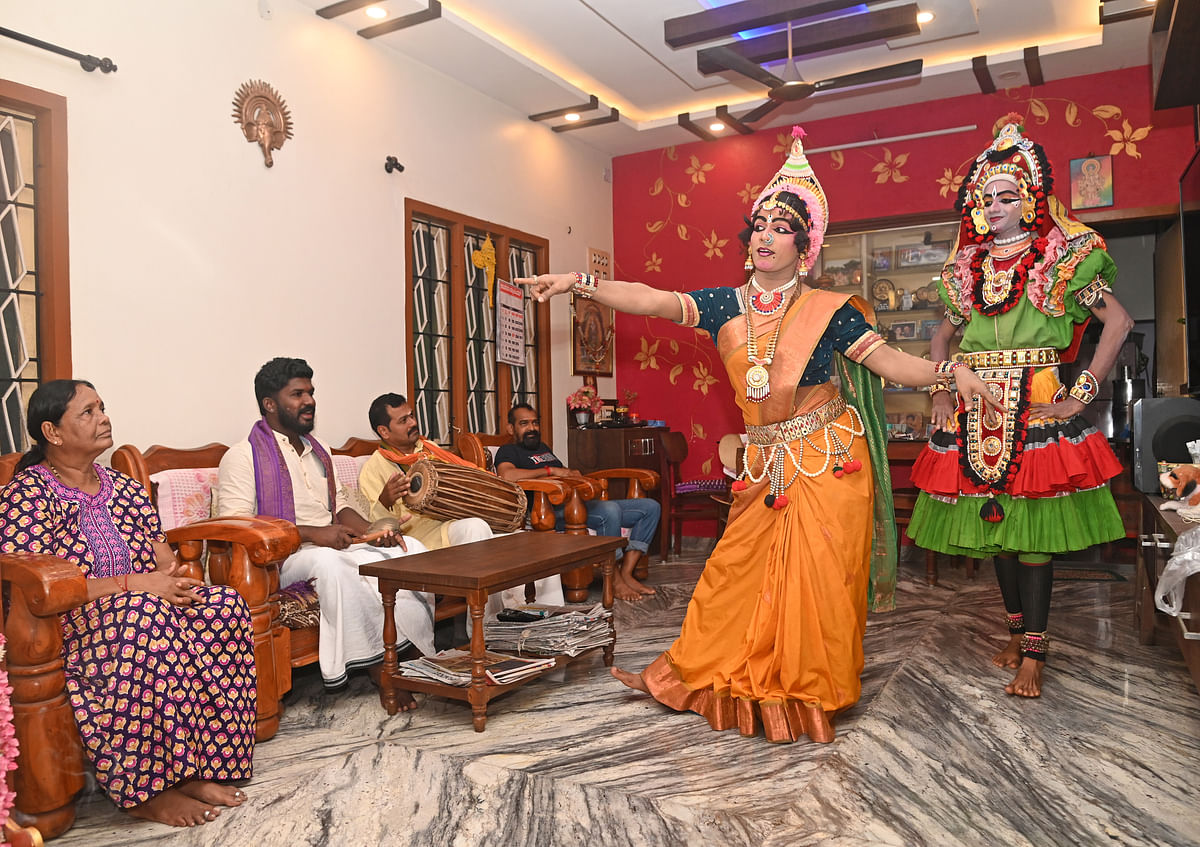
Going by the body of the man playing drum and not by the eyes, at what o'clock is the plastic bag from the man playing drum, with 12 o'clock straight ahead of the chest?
The plastic bag is roughly at 12 o'clock from the man playing drum.

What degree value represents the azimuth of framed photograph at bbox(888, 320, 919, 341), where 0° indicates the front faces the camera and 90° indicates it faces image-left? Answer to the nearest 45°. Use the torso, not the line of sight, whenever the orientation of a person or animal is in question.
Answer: approximately 0°

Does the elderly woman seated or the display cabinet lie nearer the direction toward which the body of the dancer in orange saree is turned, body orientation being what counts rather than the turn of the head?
the elderly woman seated

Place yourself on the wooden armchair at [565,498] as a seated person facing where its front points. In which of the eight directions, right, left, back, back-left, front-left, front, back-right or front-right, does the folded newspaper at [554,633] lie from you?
front-right

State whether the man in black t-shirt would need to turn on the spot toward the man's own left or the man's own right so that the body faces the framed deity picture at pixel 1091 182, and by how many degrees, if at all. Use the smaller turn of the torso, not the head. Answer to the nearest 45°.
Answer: approximately 45° to the man's own left

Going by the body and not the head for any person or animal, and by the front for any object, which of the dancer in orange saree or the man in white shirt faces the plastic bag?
the man in white shirt

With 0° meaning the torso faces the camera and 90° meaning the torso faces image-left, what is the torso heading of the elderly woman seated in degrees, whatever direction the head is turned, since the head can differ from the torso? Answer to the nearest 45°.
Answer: approximately 315°

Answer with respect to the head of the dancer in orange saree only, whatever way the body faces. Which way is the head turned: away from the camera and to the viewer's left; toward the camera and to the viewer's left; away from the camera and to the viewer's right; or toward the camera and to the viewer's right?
toward the camera and to the viewer's left

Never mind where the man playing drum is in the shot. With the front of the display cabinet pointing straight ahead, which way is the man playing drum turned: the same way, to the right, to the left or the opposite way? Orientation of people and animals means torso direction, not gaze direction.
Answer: to the left

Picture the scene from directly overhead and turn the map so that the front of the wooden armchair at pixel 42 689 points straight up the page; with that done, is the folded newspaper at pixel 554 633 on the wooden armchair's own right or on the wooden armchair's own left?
on the wooden armchair's own left

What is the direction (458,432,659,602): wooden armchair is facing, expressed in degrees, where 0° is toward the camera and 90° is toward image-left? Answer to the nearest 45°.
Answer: approximately 315°

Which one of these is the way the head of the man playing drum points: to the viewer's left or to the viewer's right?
to the viewer's right

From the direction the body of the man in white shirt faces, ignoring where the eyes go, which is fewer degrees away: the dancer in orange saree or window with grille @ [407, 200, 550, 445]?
the dancer in orange saree

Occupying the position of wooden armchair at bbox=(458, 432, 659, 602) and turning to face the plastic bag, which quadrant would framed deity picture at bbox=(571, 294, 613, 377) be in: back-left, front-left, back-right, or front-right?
back-left

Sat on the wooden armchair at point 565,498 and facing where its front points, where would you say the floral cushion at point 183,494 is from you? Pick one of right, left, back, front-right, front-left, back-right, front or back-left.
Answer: right

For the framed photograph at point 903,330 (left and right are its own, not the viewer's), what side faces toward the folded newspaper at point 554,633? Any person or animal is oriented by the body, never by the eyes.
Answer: front
